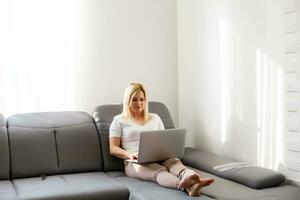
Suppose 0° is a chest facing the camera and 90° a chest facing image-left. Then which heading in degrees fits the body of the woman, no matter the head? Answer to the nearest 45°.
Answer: approximately 315°

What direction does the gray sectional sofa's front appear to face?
toward the camera
